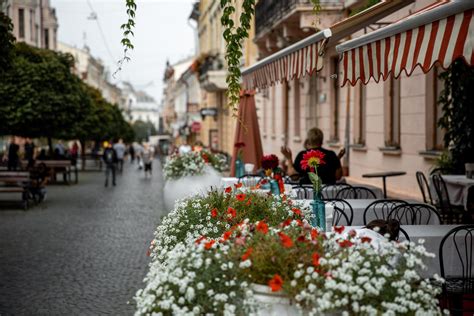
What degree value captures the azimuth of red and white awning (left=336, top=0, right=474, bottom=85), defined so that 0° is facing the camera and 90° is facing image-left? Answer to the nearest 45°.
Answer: approximately 45°

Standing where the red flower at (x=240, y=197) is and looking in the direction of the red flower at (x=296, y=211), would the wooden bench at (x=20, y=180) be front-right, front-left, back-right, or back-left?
back-left
